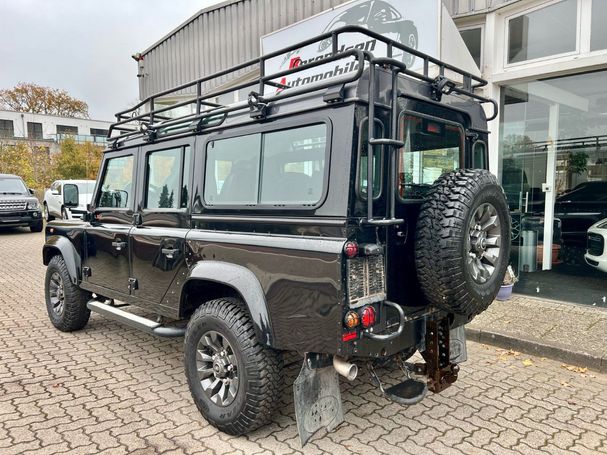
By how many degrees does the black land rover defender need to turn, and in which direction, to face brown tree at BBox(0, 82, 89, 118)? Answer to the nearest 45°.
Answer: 0° — it already faces it

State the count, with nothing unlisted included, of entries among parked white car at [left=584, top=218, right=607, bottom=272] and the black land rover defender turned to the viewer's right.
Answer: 0

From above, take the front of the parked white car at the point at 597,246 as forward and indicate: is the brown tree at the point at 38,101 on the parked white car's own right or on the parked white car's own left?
on the parked white car's own right

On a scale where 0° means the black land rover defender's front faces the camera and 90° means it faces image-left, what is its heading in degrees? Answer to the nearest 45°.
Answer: approximately 135°

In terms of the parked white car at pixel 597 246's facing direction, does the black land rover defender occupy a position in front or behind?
in front

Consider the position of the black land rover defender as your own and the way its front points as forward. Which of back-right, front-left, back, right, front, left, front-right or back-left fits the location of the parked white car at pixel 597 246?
right

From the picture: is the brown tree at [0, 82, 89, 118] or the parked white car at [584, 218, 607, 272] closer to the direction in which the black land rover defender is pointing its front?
the brown tree

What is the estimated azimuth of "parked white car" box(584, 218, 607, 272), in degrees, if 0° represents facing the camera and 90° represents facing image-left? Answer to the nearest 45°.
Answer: approximately 45°
